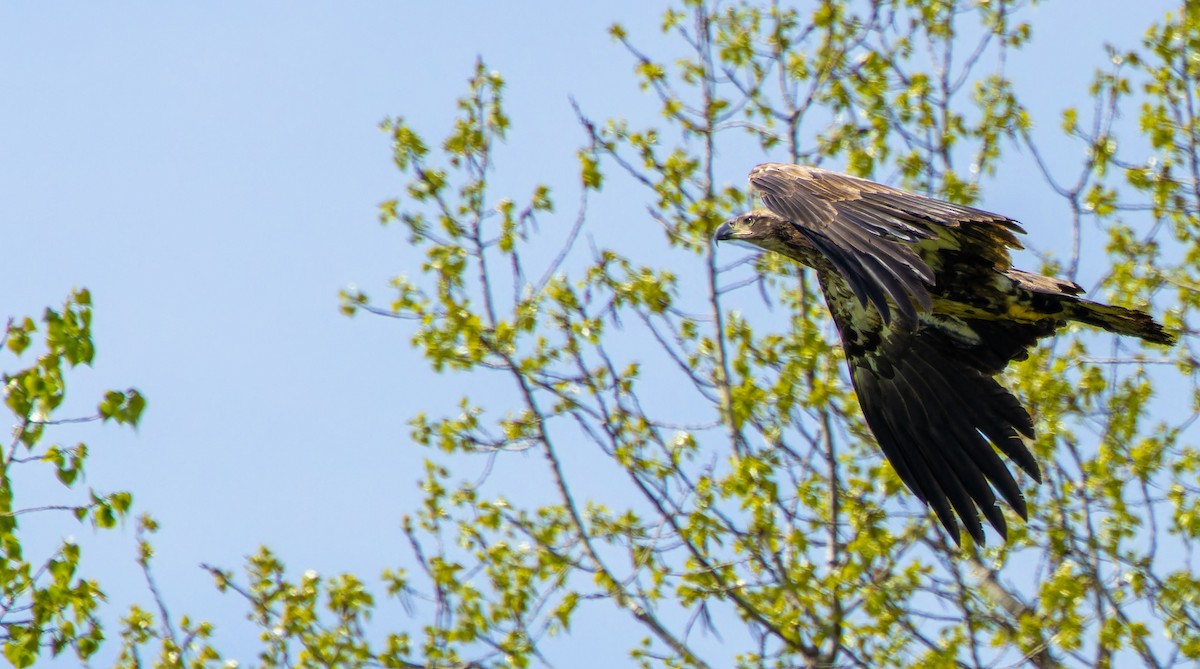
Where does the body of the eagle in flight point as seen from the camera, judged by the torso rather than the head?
to the viewer's left
